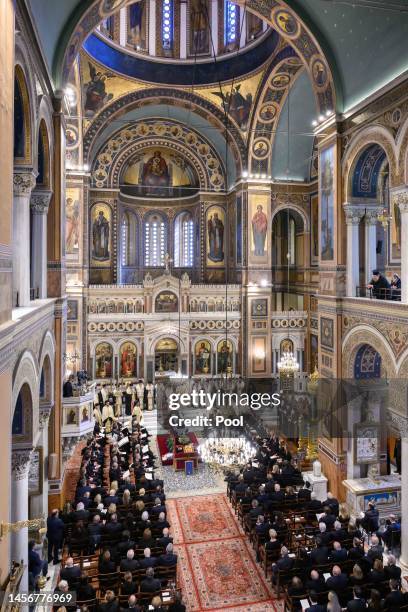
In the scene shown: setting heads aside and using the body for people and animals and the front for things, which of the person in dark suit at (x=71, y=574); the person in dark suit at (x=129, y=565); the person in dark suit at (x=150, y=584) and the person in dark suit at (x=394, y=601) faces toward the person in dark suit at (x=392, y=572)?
the person in dark suit at (x=394, y=601)

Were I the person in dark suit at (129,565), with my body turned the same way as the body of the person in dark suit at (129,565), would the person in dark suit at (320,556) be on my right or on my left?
on my right

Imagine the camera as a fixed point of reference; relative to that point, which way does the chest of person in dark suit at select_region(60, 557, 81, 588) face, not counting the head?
away from the camera

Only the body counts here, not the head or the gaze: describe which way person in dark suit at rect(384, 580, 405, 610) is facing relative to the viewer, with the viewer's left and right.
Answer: facing away from the viewer

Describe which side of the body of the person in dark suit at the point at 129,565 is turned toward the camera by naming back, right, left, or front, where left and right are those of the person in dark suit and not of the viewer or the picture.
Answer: back

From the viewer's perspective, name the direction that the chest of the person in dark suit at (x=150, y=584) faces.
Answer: away from the camera

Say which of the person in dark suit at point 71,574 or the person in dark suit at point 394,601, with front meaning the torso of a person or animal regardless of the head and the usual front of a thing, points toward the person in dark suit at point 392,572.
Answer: the person in dark suit at point 394,601

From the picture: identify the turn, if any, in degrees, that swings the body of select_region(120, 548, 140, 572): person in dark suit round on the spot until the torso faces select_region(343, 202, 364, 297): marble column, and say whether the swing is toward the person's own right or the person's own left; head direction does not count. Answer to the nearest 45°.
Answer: approximately 45° to the person's own right

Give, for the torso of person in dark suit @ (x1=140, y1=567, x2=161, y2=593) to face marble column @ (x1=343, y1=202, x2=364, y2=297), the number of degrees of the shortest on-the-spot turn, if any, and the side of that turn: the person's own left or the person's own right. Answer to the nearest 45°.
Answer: approximately 45° to the person's own right
